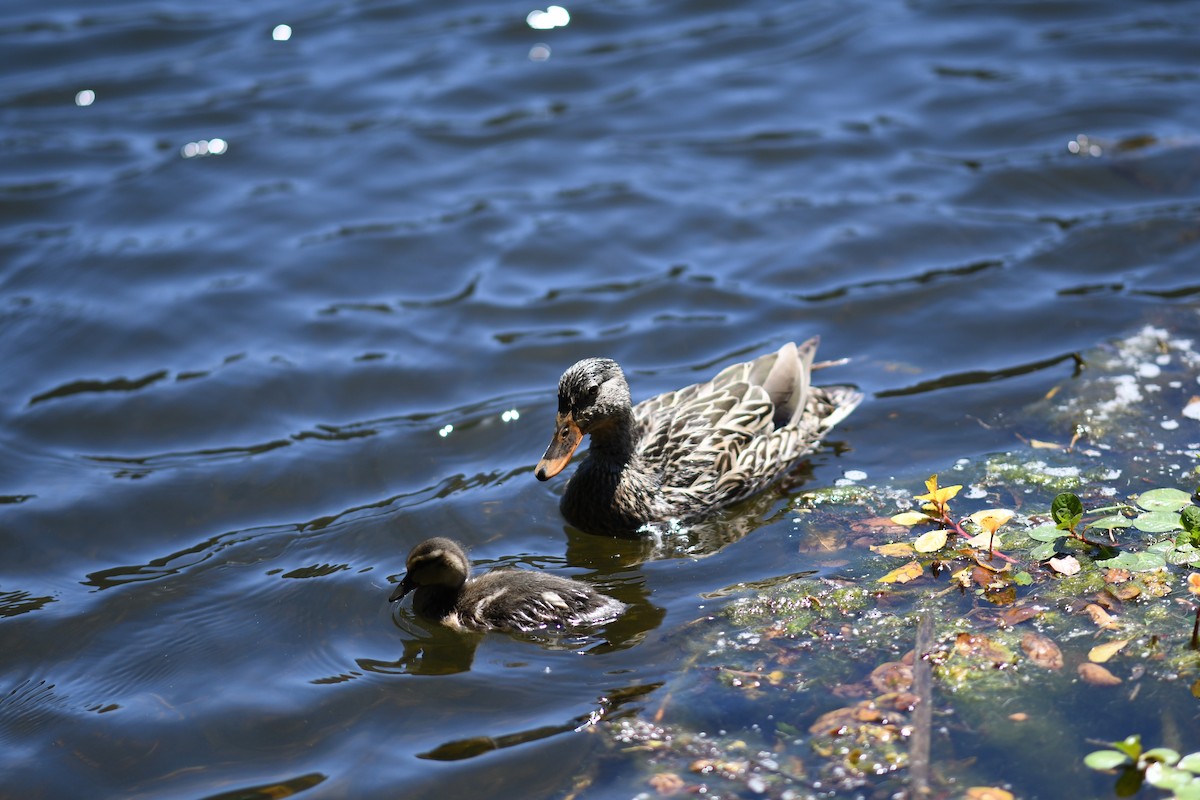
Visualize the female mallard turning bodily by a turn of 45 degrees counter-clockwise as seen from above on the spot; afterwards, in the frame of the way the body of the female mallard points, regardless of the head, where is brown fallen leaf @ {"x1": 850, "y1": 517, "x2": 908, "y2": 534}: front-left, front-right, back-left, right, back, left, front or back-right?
front-left

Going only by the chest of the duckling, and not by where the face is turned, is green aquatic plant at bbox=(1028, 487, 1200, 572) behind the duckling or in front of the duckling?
behind

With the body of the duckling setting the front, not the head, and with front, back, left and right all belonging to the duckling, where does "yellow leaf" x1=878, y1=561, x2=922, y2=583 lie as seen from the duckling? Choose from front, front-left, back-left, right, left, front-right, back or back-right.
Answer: back

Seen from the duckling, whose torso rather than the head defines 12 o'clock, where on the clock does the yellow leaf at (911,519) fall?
The yellow leaf is roughly at 6 o'clock from the duckling.

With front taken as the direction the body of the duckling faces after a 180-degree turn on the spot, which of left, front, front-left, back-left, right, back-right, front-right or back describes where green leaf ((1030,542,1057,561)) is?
front

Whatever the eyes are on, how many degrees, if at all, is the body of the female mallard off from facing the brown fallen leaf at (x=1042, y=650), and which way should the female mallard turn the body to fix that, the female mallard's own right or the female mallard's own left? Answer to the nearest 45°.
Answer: approximately 90° to the female mallard's own left

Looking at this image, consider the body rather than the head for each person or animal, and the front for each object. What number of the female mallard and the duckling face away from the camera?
0

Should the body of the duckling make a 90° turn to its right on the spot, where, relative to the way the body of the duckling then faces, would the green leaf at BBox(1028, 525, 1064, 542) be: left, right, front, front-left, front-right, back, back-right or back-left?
right

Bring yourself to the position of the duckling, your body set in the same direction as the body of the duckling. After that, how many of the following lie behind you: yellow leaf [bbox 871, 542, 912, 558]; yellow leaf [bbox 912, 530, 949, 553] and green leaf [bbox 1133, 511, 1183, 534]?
3

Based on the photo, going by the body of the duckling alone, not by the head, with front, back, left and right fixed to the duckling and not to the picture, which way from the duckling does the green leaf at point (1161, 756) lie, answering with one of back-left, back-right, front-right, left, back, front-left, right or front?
back-left

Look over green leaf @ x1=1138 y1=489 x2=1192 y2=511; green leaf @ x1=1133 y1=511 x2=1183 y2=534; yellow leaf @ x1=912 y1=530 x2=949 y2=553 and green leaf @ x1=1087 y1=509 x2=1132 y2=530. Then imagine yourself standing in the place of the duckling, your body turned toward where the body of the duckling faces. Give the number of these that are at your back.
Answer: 4

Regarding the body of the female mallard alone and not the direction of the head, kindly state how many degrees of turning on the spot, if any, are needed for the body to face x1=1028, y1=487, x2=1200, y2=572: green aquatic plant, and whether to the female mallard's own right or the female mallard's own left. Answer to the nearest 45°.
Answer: approximately 90° to the female mallard's own left

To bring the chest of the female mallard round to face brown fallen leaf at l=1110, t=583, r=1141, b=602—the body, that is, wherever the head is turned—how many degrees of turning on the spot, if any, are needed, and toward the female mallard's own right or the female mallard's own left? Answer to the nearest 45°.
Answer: approximately 90° to the female mallard's own left

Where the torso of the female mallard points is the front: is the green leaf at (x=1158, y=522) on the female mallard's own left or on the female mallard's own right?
on the female mallard's own left

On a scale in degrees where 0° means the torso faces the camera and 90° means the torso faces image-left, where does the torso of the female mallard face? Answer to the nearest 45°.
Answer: approximately 45°

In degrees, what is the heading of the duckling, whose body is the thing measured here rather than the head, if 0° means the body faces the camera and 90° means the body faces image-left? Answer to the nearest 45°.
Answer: approximately 90°

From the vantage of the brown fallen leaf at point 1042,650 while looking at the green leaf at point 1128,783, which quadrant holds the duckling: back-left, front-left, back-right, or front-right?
back-right
